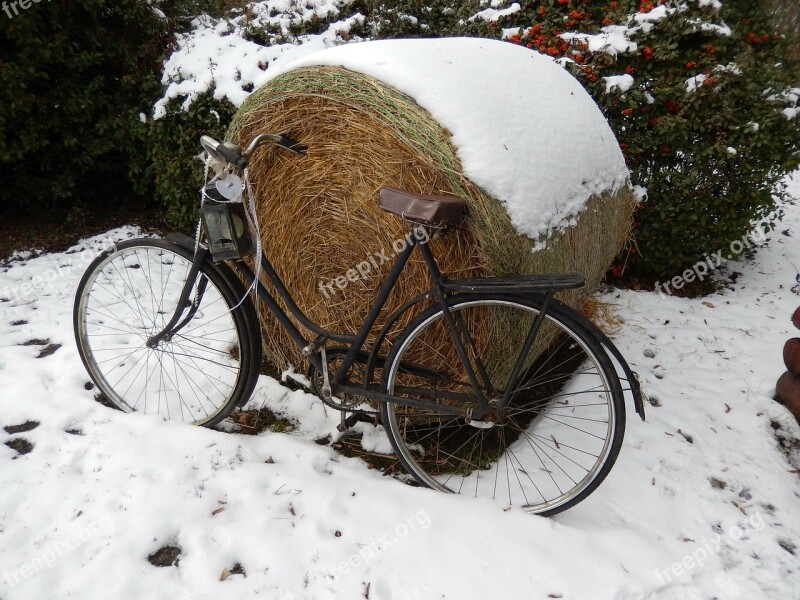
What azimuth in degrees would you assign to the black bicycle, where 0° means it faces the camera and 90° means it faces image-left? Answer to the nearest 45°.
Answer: approximately 90°

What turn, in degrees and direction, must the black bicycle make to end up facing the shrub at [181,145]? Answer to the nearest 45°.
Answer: approximately 45° to its right
